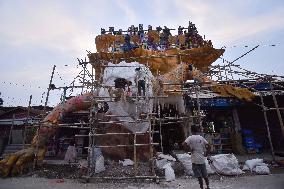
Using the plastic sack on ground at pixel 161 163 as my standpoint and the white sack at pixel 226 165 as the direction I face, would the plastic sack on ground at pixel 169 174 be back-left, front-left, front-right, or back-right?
front-right

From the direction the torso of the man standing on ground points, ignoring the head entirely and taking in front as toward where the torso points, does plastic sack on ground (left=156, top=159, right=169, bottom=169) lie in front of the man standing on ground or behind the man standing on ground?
in front

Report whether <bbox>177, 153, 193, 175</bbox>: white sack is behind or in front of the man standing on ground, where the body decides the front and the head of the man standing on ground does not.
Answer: in front

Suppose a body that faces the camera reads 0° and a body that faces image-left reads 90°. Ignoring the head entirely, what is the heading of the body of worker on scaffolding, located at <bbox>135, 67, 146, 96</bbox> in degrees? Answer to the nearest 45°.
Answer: approximately 135°

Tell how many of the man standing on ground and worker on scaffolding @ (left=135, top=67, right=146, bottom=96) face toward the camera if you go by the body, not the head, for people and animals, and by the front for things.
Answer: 0

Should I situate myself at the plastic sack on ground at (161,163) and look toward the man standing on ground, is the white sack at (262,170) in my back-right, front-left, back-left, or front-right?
front-left

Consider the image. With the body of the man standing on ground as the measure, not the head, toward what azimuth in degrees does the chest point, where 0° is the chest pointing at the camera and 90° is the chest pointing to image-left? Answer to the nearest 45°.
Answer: approximately 180°
